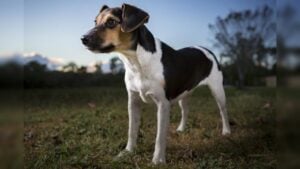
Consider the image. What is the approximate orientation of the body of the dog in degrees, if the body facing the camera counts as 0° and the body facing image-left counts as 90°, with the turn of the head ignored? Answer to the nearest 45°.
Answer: approximately 45°
